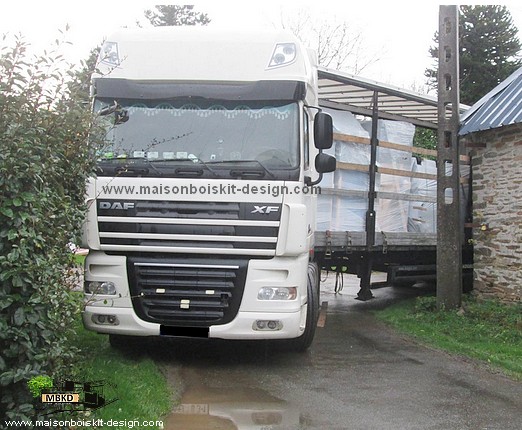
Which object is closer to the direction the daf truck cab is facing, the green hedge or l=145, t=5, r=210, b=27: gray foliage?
the green hedge

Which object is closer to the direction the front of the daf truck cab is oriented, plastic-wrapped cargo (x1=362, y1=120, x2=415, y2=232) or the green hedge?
the green hedge

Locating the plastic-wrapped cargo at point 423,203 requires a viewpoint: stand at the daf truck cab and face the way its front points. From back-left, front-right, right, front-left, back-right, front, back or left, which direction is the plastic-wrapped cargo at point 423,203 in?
back-left

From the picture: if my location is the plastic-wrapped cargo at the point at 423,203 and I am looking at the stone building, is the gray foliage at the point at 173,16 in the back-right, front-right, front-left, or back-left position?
back-left

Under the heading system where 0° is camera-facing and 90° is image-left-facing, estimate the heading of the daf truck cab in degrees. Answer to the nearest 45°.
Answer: approximately 0°

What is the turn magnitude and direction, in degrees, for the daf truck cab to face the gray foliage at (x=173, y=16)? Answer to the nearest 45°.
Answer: approximately 180°

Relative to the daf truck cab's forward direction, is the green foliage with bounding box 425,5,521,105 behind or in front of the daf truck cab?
behind

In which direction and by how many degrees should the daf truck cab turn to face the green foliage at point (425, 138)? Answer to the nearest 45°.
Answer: approximately 135° to its left

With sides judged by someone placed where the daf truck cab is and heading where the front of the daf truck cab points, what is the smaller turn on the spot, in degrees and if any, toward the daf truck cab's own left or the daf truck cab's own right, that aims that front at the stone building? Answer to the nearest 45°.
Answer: approximately 135° to the daf truck cab's own left
